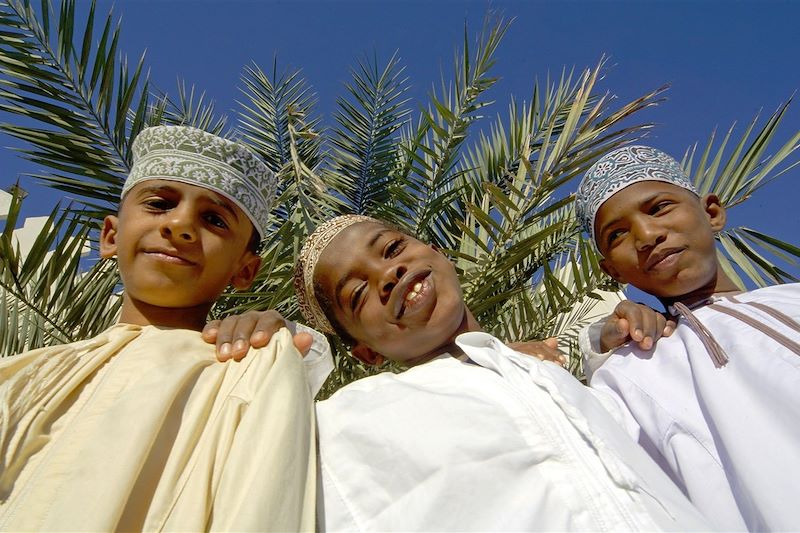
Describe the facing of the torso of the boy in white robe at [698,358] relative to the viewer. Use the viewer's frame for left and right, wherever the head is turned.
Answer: facing the viewer

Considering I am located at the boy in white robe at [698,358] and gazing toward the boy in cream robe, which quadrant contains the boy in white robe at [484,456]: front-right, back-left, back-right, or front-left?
front-left

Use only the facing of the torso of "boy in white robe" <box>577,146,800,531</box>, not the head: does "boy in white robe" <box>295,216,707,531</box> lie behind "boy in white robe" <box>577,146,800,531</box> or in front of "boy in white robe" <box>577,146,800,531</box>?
in front

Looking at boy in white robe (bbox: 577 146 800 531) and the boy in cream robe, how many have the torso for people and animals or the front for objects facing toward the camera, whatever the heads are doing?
2

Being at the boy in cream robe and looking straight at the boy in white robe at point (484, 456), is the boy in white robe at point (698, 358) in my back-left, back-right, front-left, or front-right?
front-left

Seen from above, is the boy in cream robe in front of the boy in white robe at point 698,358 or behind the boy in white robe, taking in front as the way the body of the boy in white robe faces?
in front

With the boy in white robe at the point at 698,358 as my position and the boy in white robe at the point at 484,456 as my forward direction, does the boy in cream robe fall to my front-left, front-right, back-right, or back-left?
front-right

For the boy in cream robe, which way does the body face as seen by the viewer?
toward the camera

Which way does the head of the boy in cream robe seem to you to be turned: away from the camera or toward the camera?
toward the camera

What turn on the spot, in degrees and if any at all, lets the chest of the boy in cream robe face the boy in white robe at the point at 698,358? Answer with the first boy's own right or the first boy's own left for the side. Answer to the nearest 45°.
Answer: approximately 90° to the first boy's own left
